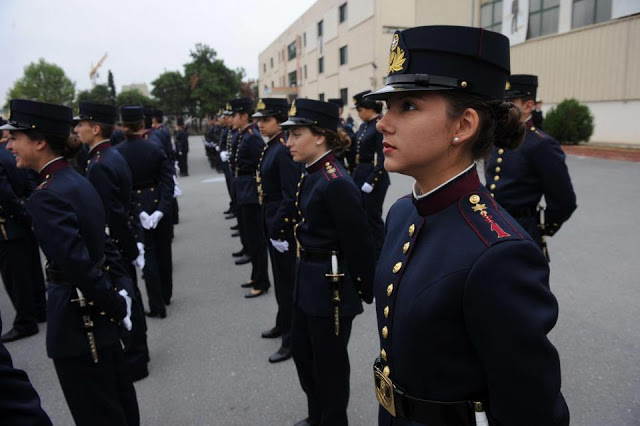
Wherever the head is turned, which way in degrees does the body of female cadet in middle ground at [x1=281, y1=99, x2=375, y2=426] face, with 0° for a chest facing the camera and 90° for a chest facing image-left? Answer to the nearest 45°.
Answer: approximately 90°

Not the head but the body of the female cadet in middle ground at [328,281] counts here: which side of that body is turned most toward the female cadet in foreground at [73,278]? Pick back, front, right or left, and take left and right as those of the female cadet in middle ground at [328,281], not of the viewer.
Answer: front

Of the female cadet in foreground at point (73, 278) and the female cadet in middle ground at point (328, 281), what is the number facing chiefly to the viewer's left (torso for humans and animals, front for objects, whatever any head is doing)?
2

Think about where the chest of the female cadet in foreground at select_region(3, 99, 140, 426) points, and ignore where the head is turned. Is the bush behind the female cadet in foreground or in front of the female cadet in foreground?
behind

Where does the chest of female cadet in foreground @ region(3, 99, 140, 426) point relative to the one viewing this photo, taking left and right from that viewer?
facing to the left of the viewer

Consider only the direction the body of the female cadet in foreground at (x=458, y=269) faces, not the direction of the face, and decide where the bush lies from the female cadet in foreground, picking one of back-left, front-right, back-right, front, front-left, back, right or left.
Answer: back-right

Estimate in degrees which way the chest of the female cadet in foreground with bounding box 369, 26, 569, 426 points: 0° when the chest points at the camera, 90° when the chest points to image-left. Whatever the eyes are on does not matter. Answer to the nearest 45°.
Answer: approximately 45°

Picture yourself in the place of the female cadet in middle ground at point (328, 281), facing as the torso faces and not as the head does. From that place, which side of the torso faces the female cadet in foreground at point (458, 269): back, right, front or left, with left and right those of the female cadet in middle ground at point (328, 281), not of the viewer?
left
